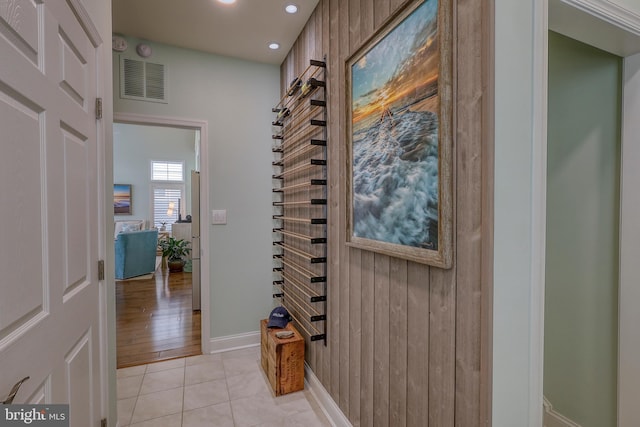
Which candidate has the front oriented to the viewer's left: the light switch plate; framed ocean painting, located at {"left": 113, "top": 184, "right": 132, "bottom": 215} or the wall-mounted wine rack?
the wall-mounted wine rack

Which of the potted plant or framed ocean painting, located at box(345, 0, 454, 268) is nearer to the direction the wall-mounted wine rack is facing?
the potted plant

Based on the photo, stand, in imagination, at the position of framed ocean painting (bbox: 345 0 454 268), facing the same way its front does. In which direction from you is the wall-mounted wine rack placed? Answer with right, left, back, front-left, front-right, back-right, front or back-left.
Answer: right

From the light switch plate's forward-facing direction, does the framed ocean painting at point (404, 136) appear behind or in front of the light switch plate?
in front

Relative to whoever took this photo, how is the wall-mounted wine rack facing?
facing to the left of the viewer

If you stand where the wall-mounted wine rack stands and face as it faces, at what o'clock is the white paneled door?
The white paneled door is roughly at 10 o'clock from the wall-mounted wine rack.

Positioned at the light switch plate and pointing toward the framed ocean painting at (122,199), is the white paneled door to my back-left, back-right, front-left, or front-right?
back-left

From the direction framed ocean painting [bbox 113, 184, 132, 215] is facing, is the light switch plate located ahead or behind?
ahead

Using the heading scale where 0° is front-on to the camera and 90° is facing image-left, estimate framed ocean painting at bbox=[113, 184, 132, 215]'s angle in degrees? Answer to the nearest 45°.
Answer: approximately 0°

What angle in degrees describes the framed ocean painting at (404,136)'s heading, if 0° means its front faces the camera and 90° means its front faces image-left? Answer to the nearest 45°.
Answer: approximately 45°

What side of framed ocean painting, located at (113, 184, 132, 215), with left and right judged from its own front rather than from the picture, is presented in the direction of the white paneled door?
front

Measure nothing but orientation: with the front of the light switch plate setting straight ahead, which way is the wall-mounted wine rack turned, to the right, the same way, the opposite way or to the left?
to the right

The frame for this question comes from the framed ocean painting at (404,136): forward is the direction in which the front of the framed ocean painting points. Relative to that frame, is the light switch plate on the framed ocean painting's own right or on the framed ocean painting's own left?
on the framed ocean painting's own right

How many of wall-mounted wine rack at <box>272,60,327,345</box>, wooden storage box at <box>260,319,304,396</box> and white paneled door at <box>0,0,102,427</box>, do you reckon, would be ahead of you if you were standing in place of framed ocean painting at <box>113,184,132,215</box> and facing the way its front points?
3
